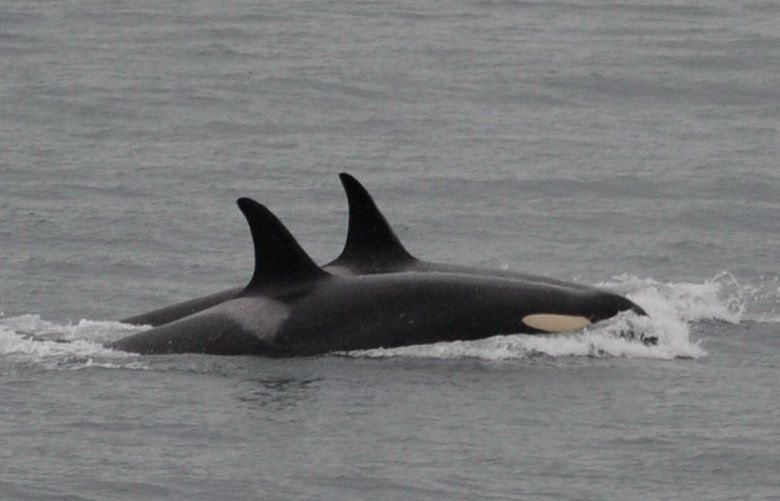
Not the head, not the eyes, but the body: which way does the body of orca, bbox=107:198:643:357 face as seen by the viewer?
to the viewer's right

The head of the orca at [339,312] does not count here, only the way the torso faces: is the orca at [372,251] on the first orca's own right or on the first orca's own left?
on the first orca's own left

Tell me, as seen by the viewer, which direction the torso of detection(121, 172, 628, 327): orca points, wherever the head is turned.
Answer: to the viewer's right

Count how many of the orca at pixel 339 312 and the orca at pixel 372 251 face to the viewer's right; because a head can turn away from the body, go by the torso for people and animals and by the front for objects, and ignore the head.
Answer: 2

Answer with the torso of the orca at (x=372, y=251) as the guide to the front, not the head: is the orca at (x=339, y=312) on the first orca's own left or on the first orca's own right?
on the first orca's own right
